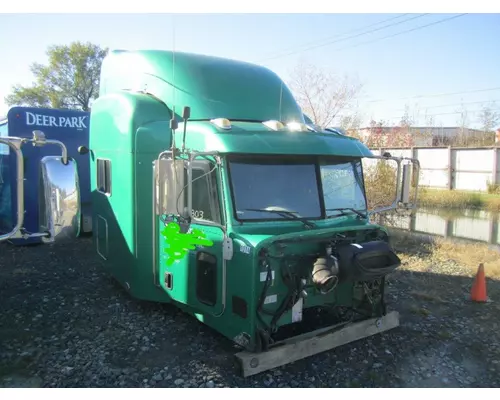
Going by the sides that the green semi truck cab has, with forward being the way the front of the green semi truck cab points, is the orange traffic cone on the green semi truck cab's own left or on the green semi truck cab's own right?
on the green semi truck cab's own left

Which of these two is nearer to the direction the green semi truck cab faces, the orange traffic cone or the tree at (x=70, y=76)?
the orange traffic cone

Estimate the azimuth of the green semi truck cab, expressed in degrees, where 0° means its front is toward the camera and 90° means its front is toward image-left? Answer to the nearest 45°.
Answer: approximately 315°

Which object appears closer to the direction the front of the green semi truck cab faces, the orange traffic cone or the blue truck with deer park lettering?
the orange traffic cone

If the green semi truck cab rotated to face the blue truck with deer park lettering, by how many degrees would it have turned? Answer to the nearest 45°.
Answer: approximately 180°
